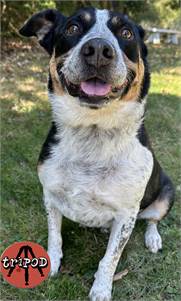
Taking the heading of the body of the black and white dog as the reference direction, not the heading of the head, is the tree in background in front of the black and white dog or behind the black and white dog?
behind

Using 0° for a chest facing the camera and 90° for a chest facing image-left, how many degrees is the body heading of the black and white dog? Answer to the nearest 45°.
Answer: approximately 0°
